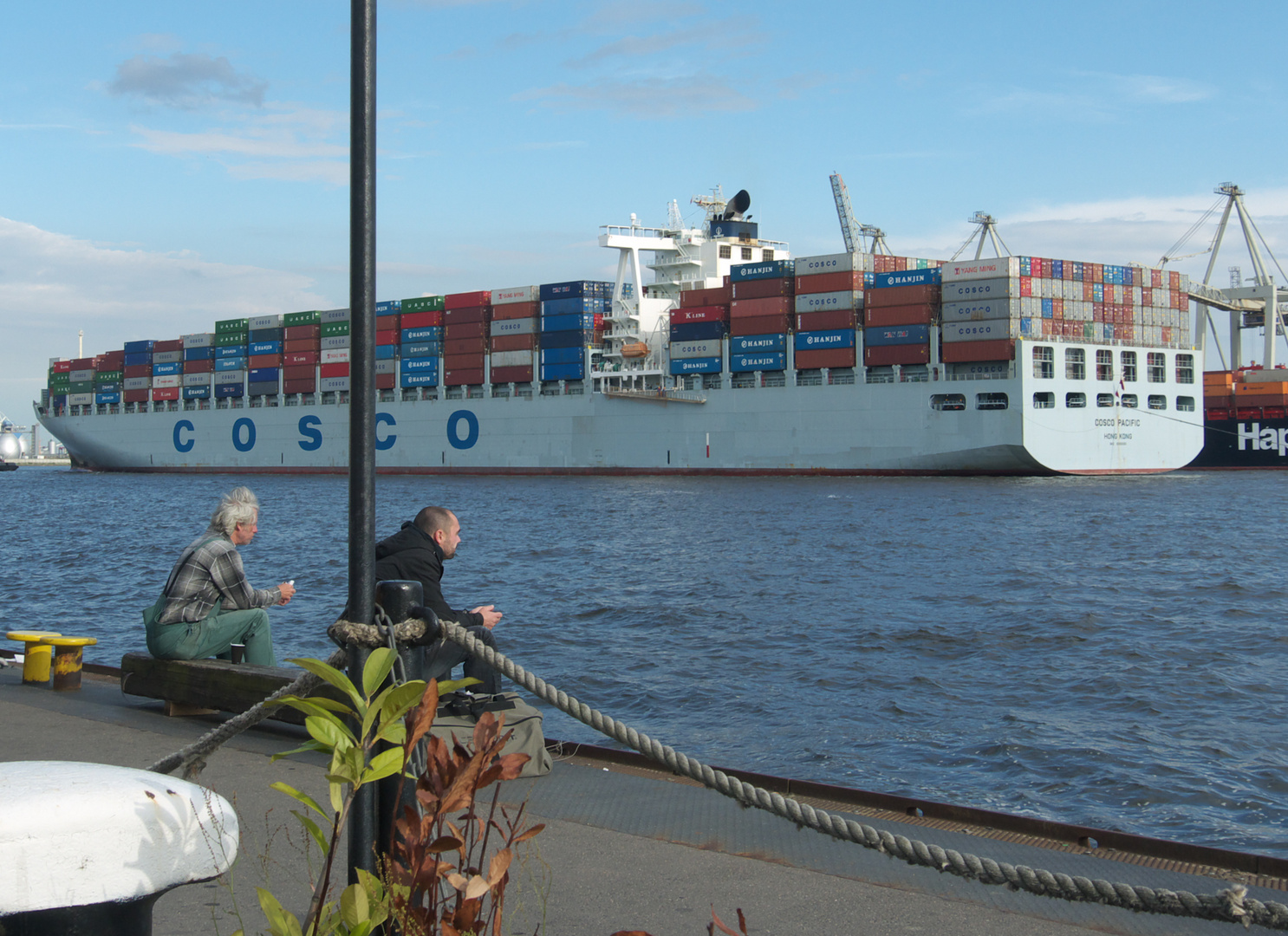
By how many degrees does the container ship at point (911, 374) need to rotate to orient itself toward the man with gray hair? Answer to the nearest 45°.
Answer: approximately 135° to its left

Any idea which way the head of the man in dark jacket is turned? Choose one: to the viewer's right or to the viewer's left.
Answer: to the viewer's right

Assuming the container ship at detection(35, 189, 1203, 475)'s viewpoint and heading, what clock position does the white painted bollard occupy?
The white painted bollard is roughly at 8 o'clock from the container ship.

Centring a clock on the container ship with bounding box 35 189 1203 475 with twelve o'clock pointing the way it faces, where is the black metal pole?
The black metal pole is roughly at 8 o'clock from the container ship.

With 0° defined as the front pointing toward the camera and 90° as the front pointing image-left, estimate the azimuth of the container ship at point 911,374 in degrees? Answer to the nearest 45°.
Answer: approximately 135°

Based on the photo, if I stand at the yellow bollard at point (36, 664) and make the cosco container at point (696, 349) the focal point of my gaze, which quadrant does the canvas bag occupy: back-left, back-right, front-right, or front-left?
back-right

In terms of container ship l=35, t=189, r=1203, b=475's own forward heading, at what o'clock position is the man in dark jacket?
The man in dark jacket is roughly at 8 o'clock from the container ship.

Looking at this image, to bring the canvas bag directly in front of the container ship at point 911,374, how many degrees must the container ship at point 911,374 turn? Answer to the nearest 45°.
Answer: approximately 135° to its left
